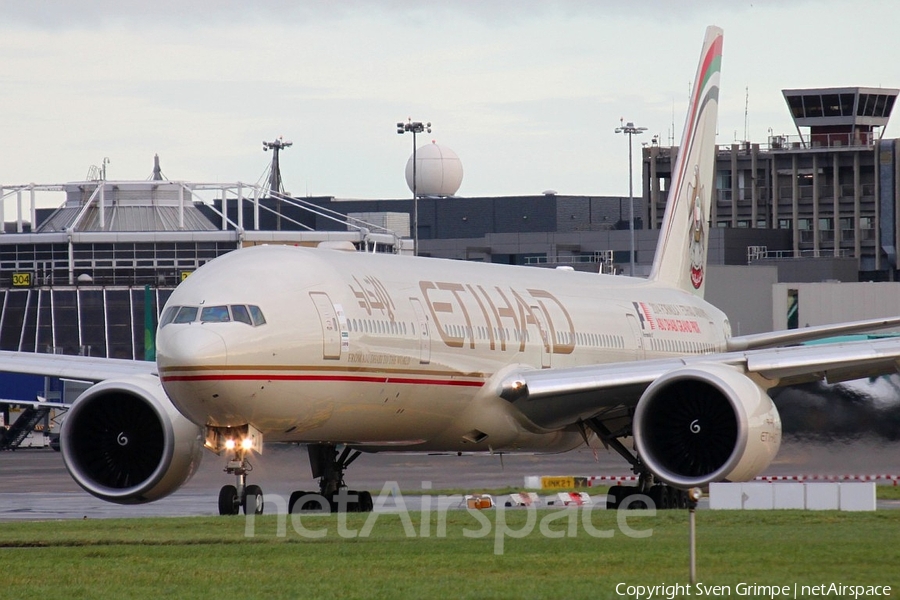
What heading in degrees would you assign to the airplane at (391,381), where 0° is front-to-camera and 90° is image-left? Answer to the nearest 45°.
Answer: approximately 45°
